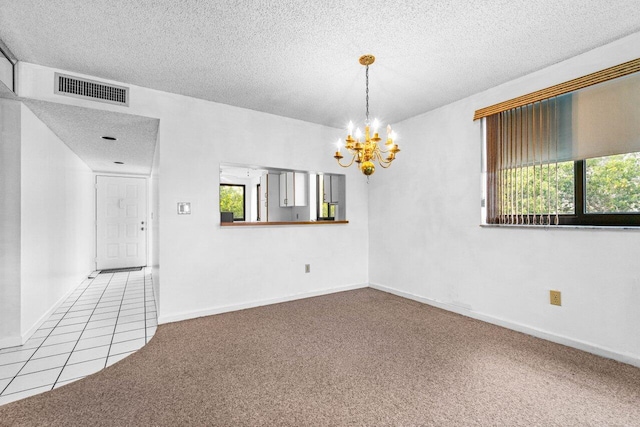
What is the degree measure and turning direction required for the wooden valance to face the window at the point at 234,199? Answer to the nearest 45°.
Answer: approximately 45° to its right

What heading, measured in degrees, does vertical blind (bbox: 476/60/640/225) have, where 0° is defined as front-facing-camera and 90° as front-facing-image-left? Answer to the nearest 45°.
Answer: approximately 45°

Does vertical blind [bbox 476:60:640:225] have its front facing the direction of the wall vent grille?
yes

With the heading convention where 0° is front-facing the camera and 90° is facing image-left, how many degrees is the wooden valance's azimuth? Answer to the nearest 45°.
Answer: approximately 45°

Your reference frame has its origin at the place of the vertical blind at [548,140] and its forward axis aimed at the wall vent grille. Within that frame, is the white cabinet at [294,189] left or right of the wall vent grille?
right

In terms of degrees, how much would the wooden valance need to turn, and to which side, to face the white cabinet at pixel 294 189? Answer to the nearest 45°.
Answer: approximately 45° to its right

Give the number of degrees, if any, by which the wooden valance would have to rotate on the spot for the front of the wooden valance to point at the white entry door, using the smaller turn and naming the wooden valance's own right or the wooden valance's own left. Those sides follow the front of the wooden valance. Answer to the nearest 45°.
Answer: approximately 45° to the wooden valance's own right
